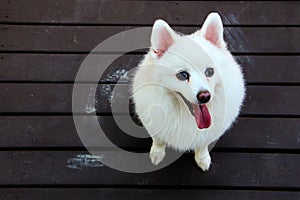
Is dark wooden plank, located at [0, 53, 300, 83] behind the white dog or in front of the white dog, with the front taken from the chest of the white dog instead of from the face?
behind

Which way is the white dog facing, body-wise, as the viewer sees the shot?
toward the camera
